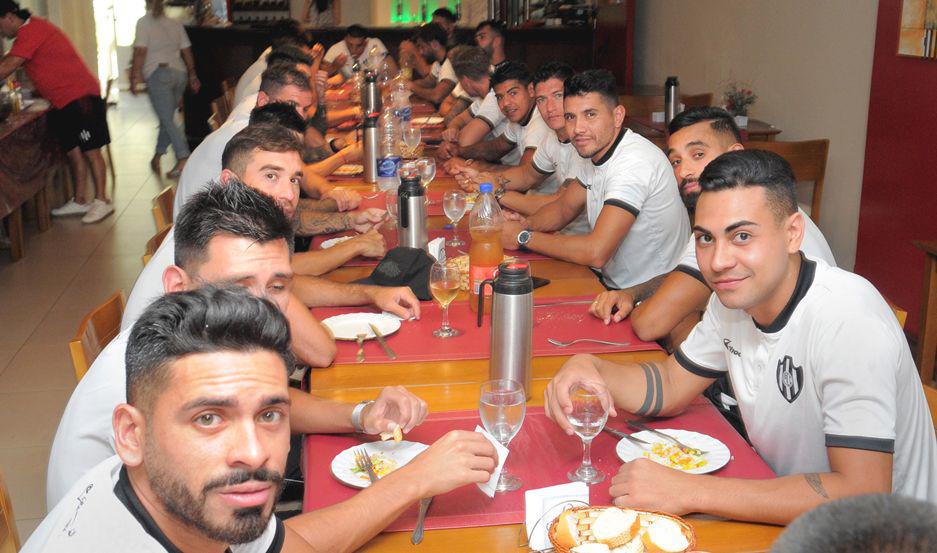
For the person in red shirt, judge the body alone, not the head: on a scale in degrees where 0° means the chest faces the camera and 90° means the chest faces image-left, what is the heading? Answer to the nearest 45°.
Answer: approximately 90°

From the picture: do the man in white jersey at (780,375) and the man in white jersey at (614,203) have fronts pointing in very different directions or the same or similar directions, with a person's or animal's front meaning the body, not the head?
same or similar directions

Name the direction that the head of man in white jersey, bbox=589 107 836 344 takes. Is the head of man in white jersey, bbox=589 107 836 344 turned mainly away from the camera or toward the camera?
toward the camera

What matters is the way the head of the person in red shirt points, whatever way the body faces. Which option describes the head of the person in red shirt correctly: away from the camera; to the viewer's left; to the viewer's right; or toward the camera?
to the viewer's left

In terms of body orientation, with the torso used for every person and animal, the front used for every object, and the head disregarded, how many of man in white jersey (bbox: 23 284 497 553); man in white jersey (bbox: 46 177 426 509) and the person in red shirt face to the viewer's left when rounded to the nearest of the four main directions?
1

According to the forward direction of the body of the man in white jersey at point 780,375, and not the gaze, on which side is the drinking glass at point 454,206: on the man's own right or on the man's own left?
on the man's own right

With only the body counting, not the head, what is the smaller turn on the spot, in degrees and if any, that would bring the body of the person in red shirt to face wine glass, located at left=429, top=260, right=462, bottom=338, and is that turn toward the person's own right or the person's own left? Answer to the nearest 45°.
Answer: approximately 90° to the person's own left

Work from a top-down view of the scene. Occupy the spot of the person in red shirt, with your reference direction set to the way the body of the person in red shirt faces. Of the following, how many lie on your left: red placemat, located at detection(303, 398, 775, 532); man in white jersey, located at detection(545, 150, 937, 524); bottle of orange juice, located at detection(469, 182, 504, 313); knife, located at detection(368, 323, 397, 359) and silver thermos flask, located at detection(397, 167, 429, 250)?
5

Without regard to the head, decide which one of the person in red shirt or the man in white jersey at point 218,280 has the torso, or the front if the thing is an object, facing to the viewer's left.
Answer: the person in red shirt

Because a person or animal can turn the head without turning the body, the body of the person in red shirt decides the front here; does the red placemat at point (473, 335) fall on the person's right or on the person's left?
on the person's left

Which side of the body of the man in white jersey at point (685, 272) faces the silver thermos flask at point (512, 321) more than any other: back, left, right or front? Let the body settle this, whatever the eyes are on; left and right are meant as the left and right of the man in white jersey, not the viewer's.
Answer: front

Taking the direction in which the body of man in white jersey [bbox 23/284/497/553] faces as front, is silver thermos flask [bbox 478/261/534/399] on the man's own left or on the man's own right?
on the man's own left

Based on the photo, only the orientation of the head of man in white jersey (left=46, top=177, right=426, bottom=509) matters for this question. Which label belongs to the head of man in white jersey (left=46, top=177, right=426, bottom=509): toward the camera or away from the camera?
toward the camera
